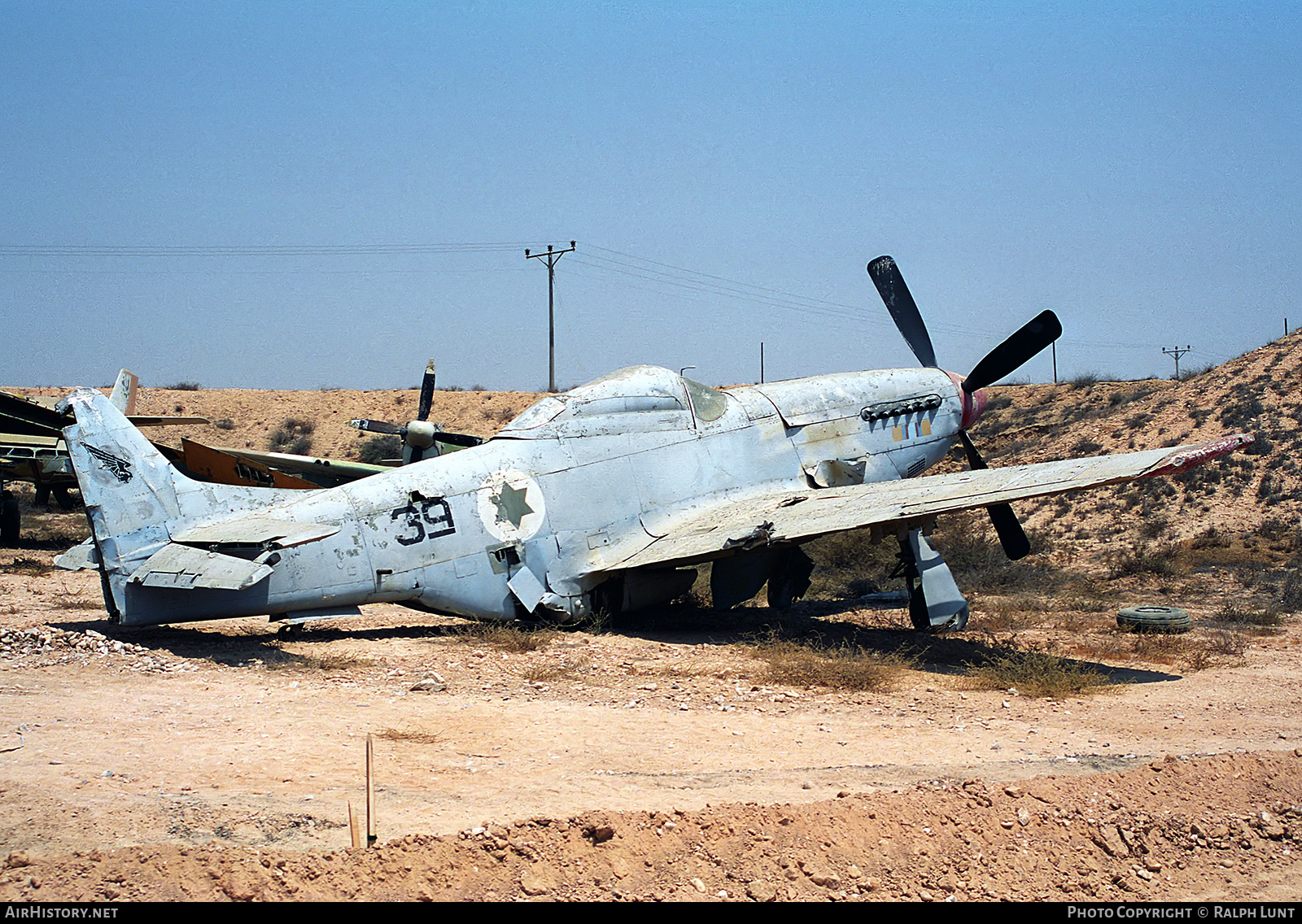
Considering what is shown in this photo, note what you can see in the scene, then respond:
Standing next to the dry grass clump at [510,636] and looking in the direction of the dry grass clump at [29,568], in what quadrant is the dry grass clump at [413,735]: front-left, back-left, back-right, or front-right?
back-left

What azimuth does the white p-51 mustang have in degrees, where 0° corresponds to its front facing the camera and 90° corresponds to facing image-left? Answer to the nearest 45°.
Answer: approximately 225°

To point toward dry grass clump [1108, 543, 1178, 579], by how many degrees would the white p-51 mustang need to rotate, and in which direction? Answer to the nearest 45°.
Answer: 0° — it already faces it

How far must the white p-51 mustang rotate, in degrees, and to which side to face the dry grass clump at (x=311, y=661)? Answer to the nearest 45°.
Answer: approximately 180°

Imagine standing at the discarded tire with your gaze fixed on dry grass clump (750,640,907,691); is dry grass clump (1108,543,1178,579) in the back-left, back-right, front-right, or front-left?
back-right

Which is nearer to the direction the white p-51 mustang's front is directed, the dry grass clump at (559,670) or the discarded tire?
the discarded tire
